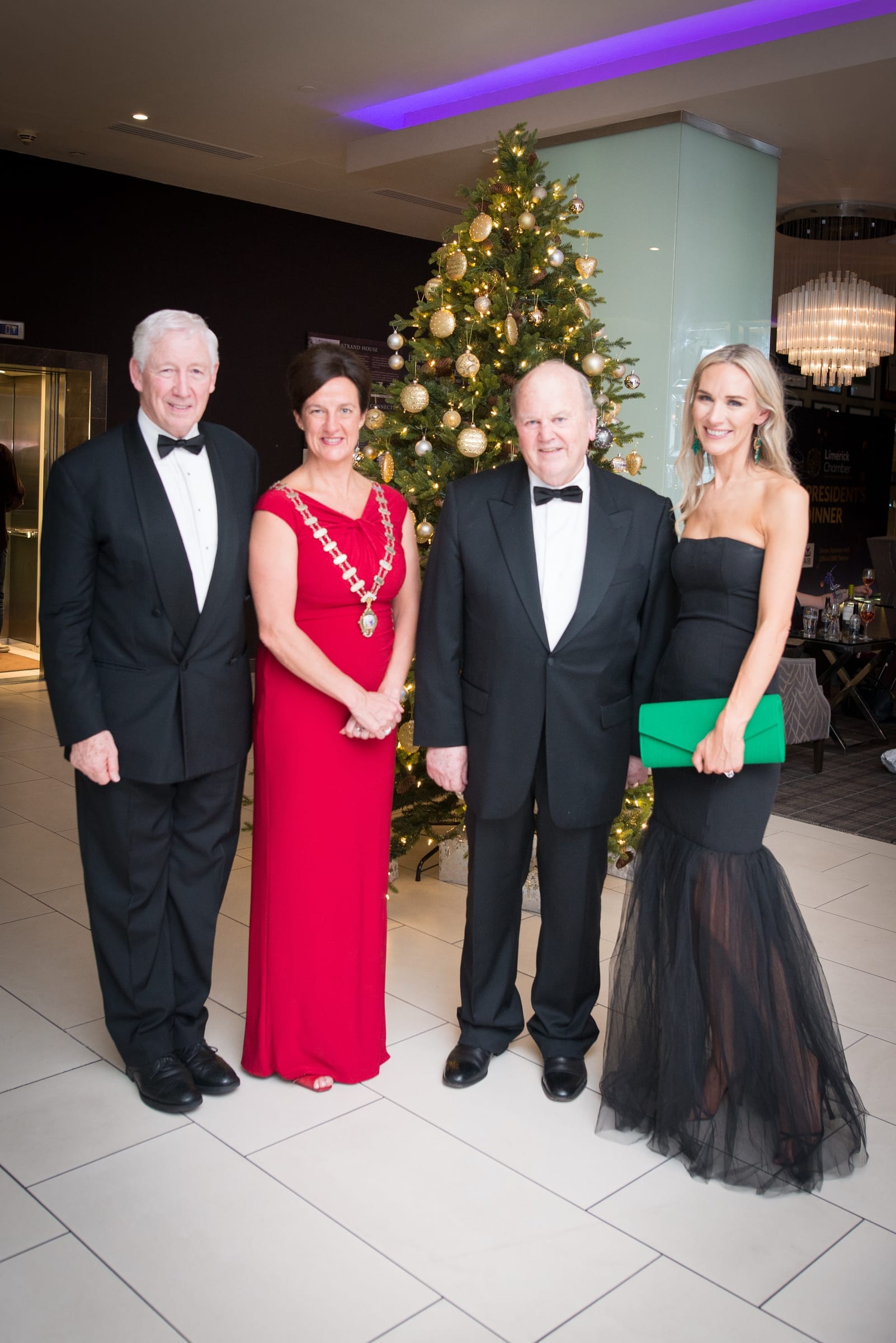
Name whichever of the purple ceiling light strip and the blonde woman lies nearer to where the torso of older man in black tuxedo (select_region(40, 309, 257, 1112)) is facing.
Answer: the blonde woman

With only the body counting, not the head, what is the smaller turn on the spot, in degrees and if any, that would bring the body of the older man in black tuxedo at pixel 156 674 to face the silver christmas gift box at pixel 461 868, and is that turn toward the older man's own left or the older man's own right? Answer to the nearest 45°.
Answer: approximately 90° to the older man's own left

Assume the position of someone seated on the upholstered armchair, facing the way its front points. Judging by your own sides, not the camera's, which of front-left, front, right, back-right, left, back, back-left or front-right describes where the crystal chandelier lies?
front-left

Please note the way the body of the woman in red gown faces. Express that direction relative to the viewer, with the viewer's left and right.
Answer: facing the viewer and to the right of the viewer

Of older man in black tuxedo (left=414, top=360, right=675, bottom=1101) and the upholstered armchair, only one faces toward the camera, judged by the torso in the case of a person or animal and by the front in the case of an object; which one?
the older man in black tuxedo

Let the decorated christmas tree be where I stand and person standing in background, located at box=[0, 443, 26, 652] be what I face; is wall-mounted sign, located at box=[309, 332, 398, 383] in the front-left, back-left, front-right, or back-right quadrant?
front-right

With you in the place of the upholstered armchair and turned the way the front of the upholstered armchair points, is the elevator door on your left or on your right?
on your left

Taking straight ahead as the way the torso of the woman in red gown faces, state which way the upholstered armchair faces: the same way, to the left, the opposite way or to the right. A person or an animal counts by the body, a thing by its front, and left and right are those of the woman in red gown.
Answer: the opposite way

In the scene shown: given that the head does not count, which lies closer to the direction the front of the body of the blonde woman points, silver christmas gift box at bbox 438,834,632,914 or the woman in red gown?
the woman in red gown

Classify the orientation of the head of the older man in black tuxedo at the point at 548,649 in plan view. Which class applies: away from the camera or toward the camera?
toward the camera

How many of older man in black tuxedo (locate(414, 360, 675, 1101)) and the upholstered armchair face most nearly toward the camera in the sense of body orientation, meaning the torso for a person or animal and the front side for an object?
1

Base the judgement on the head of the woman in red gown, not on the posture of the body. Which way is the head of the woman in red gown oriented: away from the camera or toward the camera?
toward the camera

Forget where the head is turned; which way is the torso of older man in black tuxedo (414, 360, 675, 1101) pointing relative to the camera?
toward the camera

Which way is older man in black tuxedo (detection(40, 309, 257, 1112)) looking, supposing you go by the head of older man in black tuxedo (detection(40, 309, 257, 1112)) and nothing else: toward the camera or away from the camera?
toward the camera
